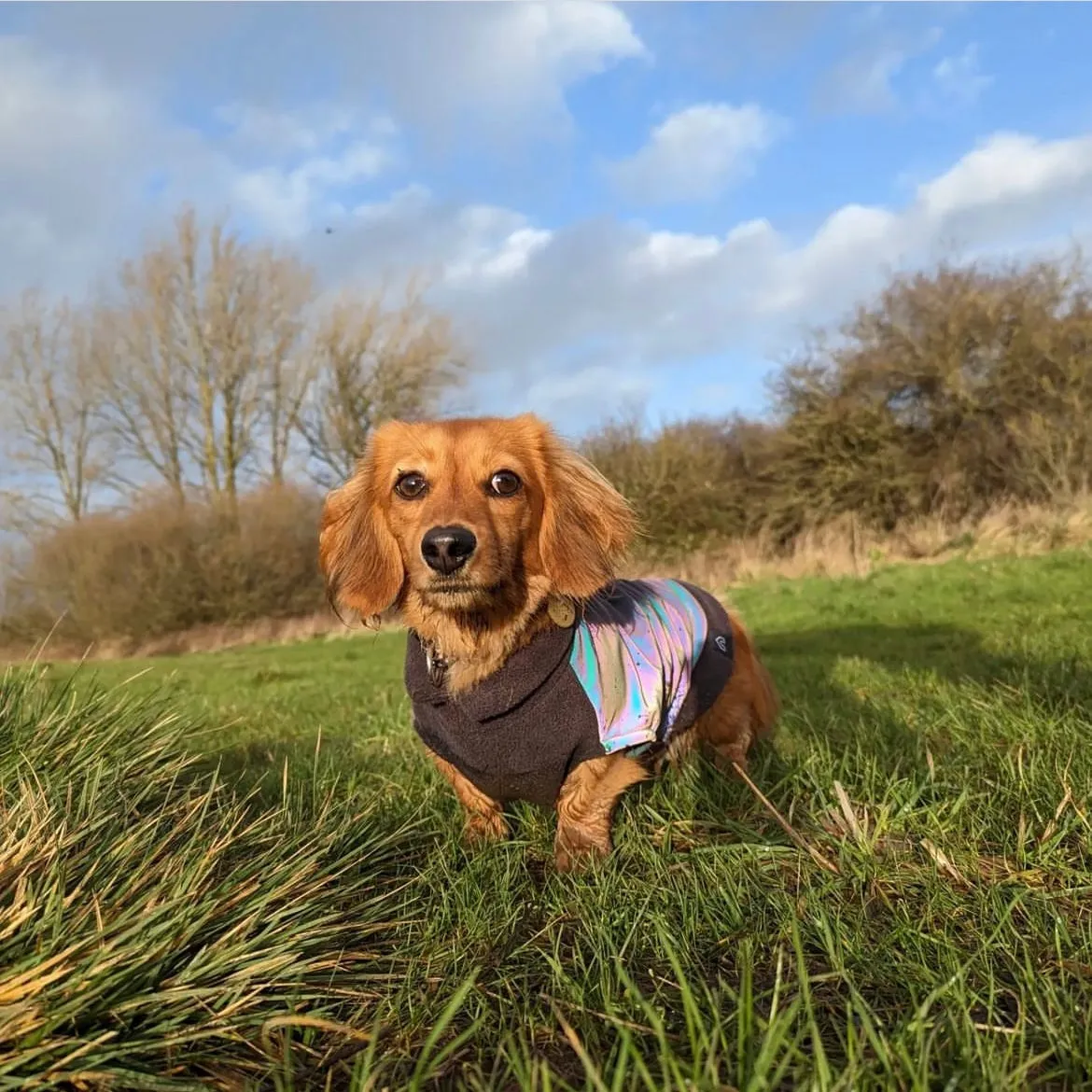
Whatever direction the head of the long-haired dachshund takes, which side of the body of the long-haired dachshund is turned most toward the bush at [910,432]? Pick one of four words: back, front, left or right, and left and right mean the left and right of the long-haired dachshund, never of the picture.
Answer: back

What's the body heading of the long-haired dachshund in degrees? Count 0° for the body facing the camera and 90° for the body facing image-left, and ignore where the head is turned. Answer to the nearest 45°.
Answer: approximately 45°

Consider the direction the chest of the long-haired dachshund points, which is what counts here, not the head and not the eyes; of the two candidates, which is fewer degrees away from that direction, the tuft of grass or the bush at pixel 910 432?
the tuft of grass

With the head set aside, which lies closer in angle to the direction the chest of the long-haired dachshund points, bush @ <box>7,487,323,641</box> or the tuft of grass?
the tuft of grass

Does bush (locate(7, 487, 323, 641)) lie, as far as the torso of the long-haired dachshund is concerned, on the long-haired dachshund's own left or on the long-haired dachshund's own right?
on the long-haired dachshund's own right

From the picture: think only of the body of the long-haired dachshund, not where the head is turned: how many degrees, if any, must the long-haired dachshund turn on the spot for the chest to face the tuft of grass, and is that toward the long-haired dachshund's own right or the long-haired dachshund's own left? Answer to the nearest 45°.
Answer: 0° — it already faces it
